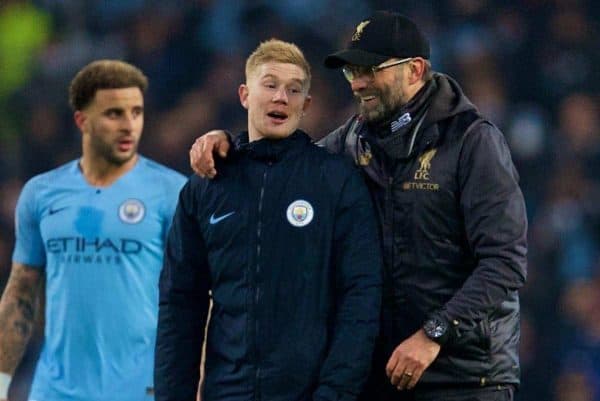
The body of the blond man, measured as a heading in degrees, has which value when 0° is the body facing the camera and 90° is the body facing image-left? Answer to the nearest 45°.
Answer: approximately 0°

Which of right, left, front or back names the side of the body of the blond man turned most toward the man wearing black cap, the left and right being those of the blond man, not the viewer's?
left

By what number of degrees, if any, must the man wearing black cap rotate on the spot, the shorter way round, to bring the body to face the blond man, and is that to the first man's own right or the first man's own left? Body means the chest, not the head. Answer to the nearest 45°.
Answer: approximately 45° to the first man's own right

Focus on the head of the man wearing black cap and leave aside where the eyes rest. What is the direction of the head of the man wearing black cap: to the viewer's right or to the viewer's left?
to the viewer's left

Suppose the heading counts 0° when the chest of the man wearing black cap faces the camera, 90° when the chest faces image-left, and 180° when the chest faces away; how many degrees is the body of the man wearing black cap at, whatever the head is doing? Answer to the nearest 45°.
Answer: approximately 45°

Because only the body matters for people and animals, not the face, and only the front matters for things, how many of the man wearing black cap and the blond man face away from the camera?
0
